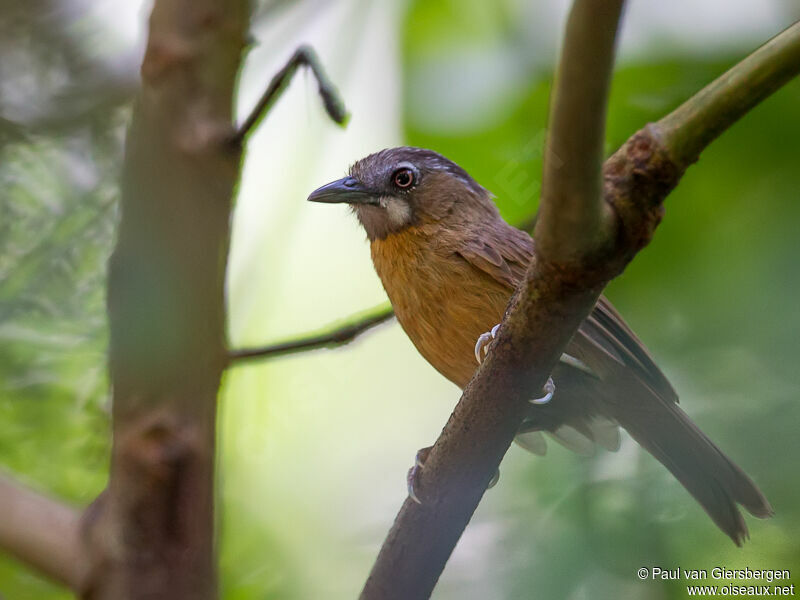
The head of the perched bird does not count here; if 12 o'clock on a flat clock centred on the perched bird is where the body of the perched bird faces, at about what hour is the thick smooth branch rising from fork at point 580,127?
The thick smooth branch rising from fork is roughly at 9 o'clock from the perched bird.

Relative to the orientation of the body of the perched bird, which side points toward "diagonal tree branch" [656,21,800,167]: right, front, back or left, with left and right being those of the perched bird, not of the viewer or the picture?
back

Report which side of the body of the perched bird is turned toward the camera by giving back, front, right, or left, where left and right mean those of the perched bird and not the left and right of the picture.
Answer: left
